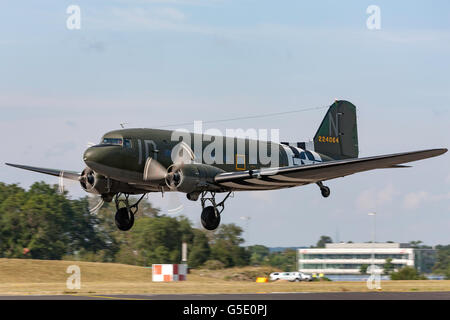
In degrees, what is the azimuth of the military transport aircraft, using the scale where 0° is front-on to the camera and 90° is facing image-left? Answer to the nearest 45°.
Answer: approximately 45°

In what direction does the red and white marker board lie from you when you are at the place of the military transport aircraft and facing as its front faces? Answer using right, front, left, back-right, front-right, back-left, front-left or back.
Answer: back-right
